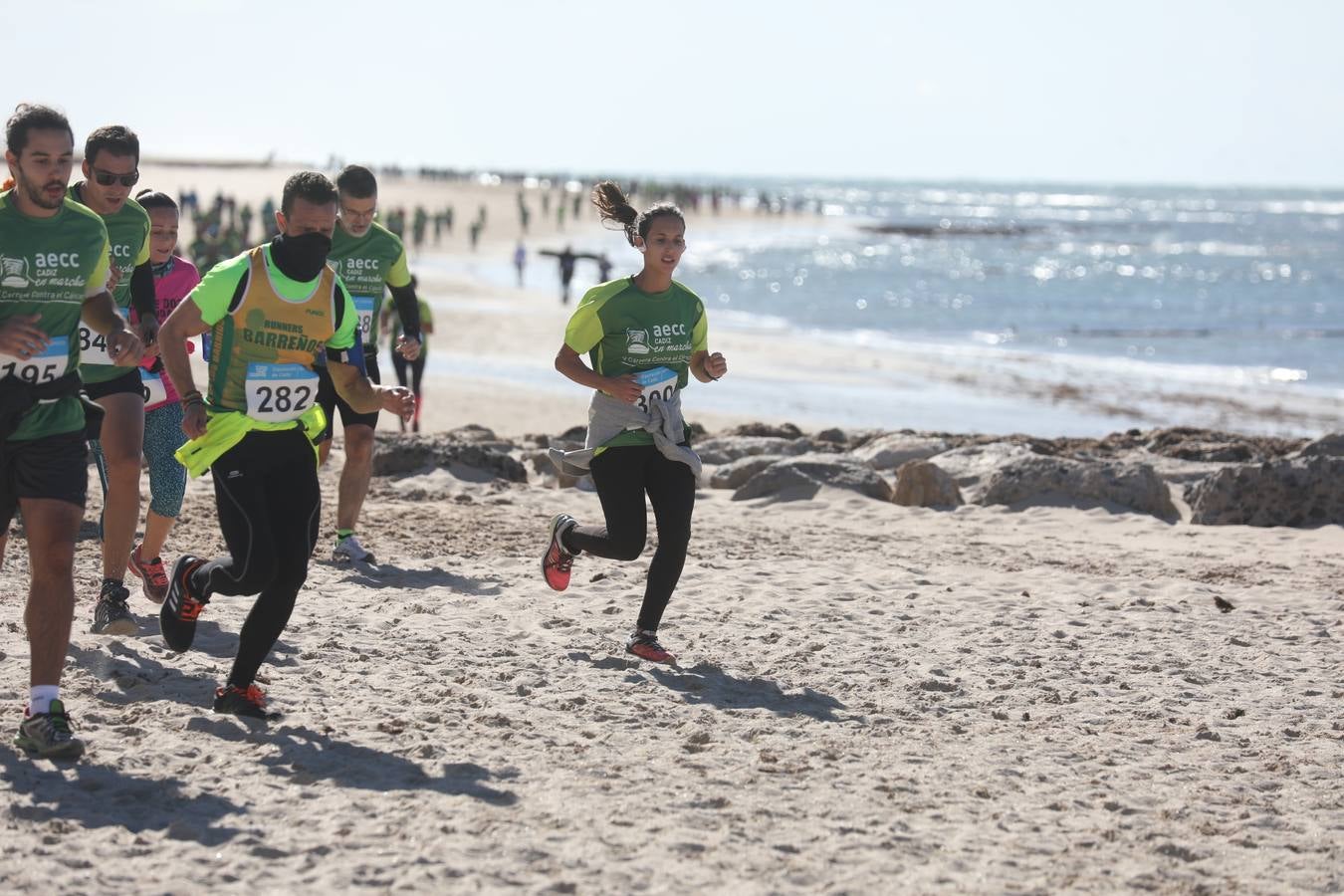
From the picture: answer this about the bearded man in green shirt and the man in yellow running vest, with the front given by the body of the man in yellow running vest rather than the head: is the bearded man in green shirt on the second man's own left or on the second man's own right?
on the second man's own right

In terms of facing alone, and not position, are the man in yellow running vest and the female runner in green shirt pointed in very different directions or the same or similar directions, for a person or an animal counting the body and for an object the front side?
same or similar directions

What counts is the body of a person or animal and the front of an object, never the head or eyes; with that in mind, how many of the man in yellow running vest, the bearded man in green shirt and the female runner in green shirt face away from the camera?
0

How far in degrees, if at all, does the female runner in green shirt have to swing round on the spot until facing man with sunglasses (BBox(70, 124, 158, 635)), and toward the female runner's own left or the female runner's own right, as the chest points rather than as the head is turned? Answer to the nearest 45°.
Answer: approximately 135° to the female runner's own right

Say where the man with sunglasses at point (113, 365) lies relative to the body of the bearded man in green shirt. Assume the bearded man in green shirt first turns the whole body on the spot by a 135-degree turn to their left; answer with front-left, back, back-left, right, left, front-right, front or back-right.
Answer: front-left

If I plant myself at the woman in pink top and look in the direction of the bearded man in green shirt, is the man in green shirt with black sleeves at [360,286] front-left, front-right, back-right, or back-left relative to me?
back-left

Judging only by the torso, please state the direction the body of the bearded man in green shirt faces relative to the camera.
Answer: toward the camera

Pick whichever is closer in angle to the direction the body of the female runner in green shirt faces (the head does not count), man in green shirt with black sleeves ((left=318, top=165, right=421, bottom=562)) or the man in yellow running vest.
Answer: the man in yellow running vest

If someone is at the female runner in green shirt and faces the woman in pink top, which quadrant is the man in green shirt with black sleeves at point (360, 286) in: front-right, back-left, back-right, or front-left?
front-right

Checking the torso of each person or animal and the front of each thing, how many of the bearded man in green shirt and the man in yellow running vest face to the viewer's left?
0

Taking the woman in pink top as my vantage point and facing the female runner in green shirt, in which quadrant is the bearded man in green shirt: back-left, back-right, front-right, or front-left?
front-right

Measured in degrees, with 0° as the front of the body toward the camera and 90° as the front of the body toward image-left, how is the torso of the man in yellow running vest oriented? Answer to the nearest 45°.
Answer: approximately 315°

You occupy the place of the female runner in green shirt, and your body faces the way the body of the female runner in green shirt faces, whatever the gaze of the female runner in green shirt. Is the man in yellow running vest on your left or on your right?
on your right
